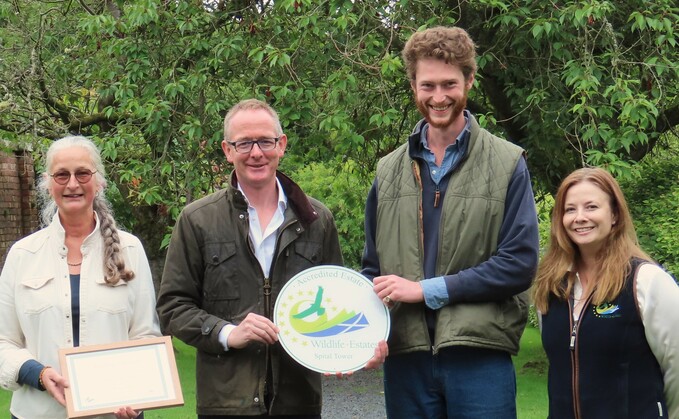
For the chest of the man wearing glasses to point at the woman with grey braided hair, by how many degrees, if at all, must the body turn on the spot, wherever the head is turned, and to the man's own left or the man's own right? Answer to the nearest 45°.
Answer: approximately 90° to the man's own right

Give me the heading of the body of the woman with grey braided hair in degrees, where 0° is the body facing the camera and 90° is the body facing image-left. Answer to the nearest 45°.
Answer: approximately 0°

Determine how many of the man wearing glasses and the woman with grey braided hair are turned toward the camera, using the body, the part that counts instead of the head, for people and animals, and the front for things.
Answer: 2

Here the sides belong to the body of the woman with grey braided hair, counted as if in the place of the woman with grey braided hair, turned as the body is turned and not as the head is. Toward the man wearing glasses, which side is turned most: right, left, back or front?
left
